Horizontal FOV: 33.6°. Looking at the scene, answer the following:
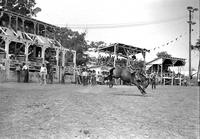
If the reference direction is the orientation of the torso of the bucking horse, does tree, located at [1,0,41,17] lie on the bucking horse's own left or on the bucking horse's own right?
on the bucking horse's own left

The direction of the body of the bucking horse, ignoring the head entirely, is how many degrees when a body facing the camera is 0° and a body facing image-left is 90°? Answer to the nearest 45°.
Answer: approximately 270°
